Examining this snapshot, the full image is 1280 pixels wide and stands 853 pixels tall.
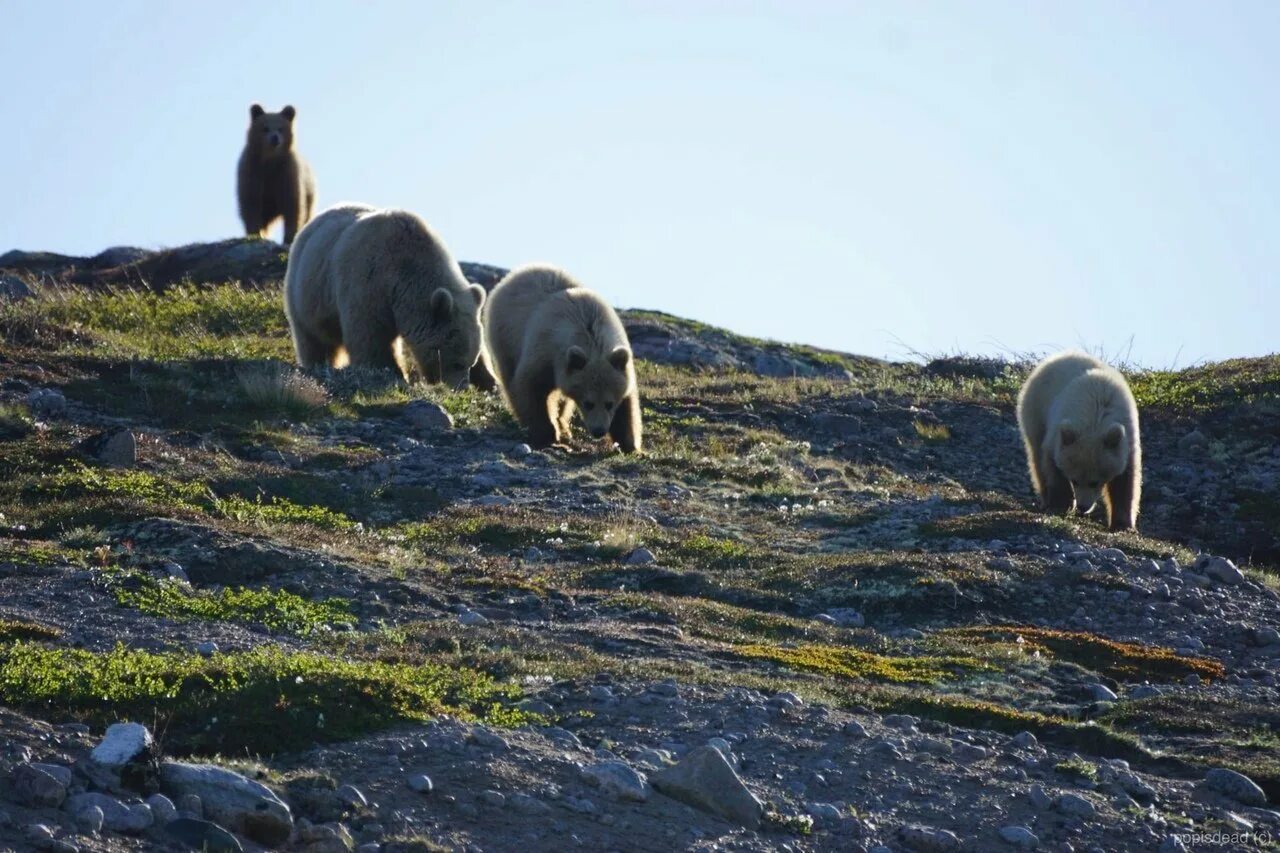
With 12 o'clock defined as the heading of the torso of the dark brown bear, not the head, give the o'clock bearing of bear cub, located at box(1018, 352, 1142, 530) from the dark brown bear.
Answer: The bear cub is roughly at 11 o'clock from the dark brown bear.

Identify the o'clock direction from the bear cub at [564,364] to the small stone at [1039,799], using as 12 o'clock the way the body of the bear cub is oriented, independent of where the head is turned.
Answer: The small stone is roughly at 1 o'clock from the bear cub.

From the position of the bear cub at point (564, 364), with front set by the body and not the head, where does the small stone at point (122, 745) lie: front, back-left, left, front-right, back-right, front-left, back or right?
front-right

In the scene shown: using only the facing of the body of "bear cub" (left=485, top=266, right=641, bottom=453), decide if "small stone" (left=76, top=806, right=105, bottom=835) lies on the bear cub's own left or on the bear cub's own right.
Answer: on the bear cub's own right

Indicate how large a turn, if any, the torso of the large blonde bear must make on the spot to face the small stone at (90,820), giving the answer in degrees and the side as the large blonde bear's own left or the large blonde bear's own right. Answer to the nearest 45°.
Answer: approximately 45° to the large blonde bear's own right

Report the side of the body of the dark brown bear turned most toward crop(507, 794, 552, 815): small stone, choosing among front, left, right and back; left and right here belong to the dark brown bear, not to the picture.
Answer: front

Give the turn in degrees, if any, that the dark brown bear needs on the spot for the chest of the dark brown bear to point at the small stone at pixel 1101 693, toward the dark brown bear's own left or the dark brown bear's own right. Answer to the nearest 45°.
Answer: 0° — it already faces it

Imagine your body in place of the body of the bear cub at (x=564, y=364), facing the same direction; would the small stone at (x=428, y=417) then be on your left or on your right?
on your right

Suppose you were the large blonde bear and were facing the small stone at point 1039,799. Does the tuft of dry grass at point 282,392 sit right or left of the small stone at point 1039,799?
right

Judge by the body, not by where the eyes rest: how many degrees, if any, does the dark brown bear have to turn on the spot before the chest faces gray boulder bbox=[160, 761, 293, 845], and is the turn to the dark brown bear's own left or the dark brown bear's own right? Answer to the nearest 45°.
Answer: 0° — it already faces it

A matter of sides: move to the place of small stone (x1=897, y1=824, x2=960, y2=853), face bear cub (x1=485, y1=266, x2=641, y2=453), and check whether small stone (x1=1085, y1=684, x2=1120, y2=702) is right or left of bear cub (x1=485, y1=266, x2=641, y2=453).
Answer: right

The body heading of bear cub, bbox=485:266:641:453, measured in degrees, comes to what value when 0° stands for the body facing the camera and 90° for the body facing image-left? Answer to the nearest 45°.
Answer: approximately 315°

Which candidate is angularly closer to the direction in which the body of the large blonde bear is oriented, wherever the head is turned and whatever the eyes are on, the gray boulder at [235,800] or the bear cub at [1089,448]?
the bear cub

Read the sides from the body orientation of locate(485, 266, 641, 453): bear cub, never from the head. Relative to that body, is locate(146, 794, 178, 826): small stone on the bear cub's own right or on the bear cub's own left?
on the bear cub's own right

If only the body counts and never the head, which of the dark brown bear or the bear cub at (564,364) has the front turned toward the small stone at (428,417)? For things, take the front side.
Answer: the dark brown bear

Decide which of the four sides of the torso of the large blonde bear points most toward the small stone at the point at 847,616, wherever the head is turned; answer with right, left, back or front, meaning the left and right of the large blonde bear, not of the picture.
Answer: front

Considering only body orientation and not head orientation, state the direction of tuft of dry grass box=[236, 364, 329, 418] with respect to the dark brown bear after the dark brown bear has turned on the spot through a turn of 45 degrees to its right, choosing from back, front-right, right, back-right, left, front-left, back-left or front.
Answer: front-left

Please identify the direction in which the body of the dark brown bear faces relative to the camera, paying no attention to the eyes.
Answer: toward the camera
